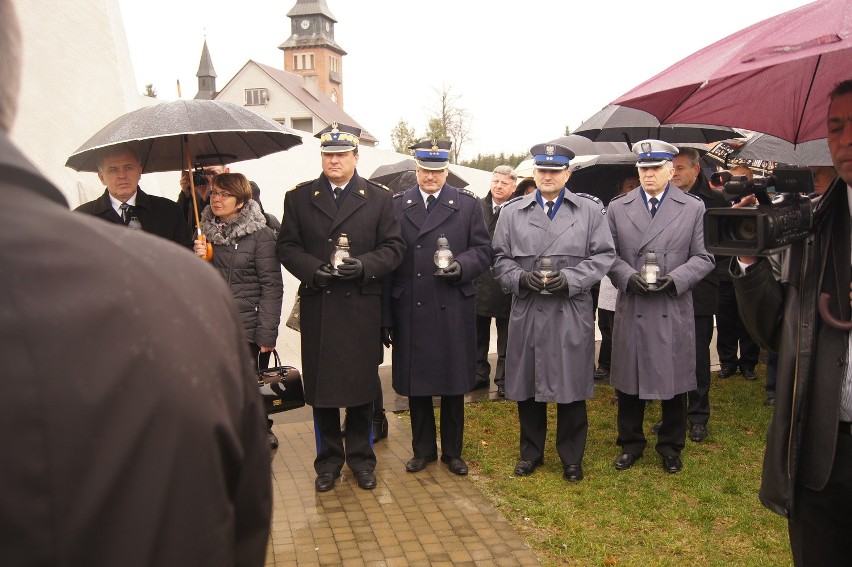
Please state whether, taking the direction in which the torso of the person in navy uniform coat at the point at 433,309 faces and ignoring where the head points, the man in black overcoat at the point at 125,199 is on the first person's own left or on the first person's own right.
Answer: on the first person's own right

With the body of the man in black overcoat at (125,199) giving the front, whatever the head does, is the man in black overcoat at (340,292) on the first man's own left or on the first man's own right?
on the first man's own left

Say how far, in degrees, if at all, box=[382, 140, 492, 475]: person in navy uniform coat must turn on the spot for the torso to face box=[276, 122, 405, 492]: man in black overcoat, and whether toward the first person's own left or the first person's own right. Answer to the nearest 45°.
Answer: approximately 45° to the first person's own right

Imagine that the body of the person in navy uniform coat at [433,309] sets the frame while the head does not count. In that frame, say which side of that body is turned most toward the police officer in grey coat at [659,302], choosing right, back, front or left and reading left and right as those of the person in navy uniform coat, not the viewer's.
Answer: left

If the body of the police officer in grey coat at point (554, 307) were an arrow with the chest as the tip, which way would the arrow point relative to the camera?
toward the camera

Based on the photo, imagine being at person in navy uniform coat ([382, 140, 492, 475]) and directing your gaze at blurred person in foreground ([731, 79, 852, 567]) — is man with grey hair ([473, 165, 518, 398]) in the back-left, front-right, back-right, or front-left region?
back-left

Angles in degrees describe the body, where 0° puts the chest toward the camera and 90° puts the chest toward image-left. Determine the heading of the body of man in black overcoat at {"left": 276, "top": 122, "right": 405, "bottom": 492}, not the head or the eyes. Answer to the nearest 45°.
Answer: approximately 0°

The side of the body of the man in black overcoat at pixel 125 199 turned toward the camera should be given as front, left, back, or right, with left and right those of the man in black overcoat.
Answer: front

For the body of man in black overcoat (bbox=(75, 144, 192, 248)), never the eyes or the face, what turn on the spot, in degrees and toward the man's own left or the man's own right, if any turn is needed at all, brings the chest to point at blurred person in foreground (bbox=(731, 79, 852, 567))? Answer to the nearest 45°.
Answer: approximately 45° to the man's own left

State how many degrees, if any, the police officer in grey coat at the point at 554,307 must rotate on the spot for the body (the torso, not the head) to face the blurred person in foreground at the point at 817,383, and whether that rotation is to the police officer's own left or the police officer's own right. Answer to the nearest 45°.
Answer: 0° — they already face them

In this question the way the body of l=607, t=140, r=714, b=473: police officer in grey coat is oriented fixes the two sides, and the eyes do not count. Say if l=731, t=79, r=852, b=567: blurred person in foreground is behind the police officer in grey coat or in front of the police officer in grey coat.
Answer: in front

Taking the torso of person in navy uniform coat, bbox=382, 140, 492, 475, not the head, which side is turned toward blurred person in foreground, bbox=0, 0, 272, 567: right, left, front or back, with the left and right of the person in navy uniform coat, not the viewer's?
front

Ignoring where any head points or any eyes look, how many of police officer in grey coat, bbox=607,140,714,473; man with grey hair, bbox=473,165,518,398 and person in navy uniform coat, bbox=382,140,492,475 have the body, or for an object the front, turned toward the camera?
3

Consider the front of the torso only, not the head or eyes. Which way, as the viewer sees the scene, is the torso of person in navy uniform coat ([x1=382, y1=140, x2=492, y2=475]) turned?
toward the camera
